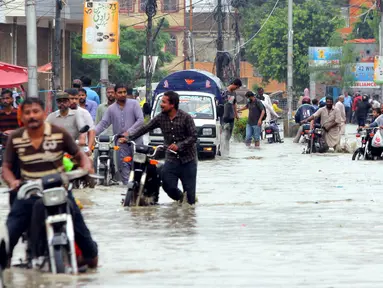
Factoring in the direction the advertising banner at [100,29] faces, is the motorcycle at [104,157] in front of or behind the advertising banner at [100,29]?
in front

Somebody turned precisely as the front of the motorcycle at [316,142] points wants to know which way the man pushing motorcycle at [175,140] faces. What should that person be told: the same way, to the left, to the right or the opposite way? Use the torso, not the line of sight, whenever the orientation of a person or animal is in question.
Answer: the same way

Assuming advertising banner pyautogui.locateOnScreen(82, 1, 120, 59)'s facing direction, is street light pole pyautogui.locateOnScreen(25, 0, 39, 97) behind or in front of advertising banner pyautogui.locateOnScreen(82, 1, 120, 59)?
in front

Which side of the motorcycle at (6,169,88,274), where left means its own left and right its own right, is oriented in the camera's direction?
front

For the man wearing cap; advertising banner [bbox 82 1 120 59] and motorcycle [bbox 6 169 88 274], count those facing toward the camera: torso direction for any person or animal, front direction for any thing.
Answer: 3

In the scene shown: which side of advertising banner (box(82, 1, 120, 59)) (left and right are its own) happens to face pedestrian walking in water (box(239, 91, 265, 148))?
left

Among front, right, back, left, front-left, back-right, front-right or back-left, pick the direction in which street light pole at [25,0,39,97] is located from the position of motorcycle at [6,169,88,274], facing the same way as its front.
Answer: back

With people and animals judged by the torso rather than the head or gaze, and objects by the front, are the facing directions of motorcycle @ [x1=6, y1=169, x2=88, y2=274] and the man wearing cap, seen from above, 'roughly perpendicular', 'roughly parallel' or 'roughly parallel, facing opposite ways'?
roughly parallel

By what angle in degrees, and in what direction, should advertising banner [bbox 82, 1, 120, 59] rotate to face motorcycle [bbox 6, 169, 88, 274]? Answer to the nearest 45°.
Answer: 0° — it already faces it

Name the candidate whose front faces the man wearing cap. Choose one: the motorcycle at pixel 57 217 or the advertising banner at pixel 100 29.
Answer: the advertising banner

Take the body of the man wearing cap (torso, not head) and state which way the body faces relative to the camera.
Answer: toward the camera

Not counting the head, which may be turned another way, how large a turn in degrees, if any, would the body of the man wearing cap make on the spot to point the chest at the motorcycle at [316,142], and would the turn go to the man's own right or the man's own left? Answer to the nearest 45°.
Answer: approximately 135° to the man's own left

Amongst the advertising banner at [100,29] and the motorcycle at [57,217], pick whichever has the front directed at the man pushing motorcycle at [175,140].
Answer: the advertising banner

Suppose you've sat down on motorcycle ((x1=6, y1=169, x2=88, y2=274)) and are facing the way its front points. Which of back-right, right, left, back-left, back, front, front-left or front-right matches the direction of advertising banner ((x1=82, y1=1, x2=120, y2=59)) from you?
back

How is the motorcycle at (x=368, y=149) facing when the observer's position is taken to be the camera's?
facing the viewer and to the left of the viewer

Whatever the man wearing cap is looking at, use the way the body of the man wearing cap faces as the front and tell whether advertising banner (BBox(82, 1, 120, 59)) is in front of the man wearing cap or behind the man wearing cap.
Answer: behind
